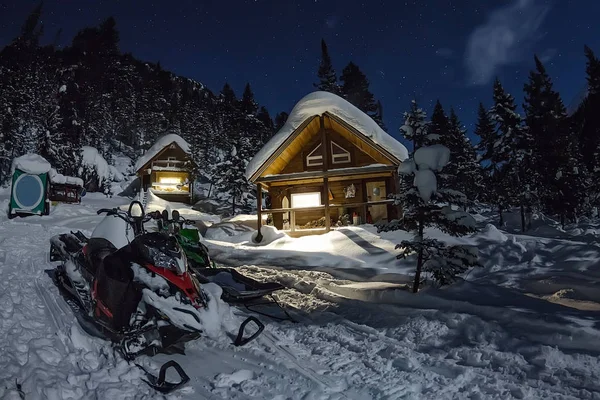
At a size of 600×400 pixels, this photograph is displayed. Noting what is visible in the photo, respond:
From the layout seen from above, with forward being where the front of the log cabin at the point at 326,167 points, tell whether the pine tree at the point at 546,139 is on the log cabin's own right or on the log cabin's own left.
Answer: on the log cabin's own left

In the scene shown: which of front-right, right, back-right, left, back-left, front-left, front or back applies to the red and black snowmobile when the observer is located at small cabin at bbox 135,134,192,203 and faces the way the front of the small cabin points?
front

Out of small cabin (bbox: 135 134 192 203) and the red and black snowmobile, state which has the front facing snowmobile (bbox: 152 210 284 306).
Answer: the small cabin

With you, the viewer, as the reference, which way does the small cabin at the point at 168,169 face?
facing the viewer

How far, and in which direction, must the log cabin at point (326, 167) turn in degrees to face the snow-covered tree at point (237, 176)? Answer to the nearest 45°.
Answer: approximately 135° to its right

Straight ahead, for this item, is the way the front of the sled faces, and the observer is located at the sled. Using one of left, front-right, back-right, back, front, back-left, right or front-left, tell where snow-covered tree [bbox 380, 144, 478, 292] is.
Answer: front-left

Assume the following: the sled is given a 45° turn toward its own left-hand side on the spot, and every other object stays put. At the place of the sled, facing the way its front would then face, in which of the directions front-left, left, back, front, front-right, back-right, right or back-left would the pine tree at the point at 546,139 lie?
front-left

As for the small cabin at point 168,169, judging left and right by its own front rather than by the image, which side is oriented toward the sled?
front

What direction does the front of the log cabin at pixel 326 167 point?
toward the camera

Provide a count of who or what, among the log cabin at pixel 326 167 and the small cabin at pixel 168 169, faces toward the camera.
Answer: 2

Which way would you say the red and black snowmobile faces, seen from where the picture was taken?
facing the viewer and to the right of the viewer

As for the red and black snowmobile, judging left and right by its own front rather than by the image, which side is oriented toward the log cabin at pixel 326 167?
left

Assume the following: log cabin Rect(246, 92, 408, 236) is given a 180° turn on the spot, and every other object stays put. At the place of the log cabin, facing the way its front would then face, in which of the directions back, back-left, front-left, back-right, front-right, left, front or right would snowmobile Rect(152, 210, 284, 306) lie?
back

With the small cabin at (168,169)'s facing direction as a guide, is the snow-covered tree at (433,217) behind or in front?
in front

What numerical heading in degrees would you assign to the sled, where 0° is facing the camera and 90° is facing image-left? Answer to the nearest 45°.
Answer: approximately 315°
